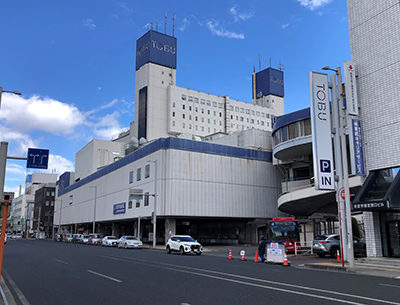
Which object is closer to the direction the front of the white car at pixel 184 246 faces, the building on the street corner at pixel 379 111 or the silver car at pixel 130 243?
the building on the street corner

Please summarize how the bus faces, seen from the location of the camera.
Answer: facing the viewer

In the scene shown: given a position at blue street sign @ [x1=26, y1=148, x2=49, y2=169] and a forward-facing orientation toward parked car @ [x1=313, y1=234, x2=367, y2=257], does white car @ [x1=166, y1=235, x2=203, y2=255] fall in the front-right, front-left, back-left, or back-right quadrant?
front-left

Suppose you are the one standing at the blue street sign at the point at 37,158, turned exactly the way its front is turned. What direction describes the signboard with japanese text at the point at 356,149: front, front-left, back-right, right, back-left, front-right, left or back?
left

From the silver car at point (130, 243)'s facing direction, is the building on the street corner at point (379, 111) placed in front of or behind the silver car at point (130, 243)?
in front

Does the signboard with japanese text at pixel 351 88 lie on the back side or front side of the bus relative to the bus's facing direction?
on the front side

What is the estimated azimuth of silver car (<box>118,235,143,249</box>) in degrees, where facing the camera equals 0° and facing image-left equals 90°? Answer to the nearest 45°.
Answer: approximately 315°

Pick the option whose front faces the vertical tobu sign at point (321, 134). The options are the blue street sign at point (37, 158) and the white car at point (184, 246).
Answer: the white car

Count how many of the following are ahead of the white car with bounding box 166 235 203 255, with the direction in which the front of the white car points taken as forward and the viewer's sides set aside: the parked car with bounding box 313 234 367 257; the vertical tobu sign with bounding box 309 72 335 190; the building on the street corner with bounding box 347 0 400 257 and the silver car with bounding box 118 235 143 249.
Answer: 3

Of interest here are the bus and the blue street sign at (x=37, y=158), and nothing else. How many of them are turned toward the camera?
2

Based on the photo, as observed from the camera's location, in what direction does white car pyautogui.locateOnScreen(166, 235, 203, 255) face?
facing the viewer and to the right of the viewer

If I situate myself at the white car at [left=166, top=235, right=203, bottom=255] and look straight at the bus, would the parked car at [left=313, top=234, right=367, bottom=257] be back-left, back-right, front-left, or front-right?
front-right

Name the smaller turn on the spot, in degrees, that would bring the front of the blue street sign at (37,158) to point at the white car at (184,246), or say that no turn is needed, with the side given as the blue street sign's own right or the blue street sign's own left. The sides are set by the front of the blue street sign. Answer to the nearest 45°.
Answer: approximately 135° to the blue street sign's own left
